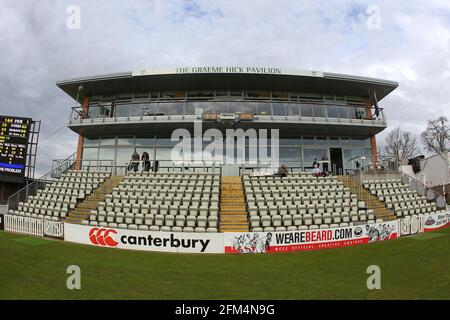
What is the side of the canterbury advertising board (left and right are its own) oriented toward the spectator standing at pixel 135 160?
back

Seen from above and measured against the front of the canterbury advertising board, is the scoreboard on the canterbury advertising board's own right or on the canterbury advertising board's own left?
on the canterbury advertising board's own right

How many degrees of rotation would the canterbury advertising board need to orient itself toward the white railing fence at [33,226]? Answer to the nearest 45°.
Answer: approximately 135° to its right

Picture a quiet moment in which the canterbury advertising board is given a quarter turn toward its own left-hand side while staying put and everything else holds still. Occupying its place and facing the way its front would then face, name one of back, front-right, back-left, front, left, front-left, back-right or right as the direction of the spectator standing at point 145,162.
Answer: left

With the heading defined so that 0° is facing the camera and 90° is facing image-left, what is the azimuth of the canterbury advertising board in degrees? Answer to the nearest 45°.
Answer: approximately 0°
